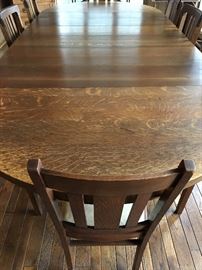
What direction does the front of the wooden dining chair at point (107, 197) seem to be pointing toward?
away from the camera

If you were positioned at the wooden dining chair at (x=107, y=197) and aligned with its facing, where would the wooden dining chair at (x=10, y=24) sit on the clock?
the wooden dining chair at (x=10, y=24) is roughly at 11 o'clock from the wooden dining chair at (x=107, y=197).

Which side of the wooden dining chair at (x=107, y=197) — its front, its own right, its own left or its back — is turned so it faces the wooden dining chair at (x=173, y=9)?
front

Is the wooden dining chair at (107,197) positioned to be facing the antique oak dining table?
yes

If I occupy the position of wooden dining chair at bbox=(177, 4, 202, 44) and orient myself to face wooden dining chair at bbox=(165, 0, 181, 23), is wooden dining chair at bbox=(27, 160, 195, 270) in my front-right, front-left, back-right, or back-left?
back-left

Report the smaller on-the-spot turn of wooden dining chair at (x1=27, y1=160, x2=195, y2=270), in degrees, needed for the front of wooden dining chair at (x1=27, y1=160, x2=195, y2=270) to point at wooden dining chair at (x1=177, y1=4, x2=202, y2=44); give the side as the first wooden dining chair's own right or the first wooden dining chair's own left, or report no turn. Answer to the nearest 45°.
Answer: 0° — it already faces it
